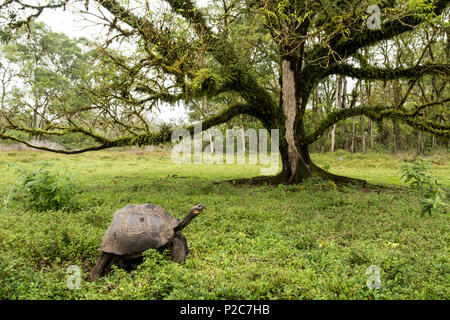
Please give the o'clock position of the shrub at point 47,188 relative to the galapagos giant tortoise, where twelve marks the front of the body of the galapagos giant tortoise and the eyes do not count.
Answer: The shrub is roughly at 8 o'clock from the galapagos giant tortoise.

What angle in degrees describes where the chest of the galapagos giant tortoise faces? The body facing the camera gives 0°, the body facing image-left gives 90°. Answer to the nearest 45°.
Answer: approximately 270°

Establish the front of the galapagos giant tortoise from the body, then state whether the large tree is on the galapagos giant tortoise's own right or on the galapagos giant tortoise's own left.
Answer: on the galapagos giant tortoise's own left

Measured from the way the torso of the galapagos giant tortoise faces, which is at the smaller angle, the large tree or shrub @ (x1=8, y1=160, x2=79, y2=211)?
the large tree
